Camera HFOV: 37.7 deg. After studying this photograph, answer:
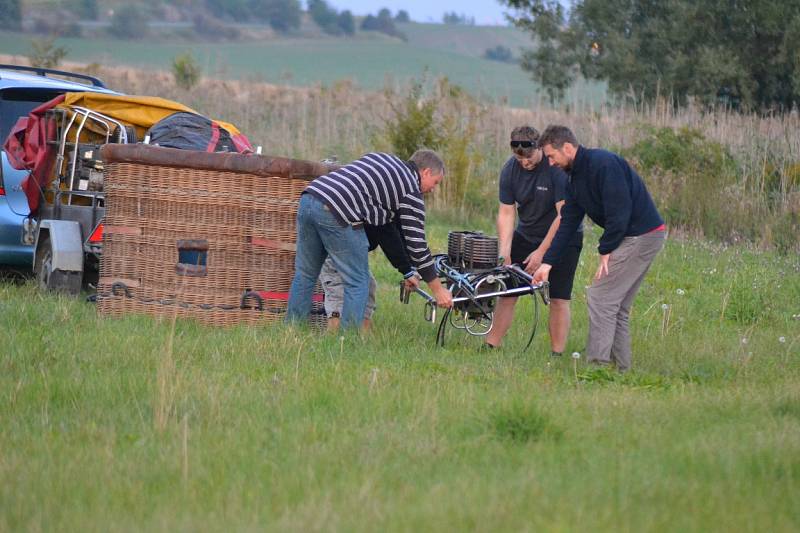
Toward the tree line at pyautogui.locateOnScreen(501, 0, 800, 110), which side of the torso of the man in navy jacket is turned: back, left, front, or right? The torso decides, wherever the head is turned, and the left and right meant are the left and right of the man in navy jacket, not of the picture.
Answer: right

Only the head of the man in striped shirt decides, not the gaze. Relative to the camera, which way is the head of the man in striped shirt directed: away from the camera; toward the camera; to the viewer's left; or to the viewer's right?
to the viewer's right

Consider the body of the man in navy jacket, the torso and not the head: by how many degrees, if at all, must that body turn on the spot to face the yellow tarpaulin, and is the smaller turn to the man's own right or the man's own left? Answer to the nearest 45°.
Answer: approximately 45° to the man's own right

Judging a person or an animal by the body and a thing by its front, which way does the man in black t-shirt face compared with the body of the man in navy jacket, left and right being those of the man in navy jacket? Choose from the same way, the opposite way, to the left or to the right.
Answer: to the left

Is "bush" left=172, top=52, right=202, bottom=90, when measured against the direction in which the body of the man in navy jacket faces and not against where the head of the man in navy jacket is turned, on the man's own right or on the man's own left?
on the man's own right

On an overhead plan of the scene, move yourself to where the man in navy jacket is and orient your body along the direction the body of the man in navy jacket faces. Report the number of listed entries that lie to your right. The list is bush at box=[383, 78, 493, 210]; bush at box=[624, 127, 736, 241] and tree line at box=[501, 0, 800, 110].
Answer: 3

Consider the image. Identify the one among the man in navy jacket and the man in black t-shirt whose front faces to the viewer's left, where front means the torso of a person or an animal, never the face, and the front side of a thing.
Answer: the man in navy jacket

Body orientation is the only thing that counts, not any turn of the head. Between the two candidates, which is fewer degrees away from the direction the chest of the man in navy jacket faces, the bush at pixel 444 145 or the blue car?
the blue car

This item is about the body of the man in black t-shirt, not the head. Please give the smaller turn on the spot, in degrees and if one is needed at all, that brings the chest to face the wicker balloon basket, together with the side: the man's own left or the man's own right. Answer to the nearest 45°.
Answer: approximately 90° to the man's own right

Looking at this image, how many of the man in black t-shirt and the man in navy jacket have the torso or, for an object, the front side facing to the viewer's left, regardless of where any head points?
1

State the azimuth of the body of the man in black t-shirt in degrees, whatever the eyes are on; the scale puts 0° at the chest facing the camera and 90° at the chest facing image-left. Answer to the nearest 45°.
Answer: approximately 0°

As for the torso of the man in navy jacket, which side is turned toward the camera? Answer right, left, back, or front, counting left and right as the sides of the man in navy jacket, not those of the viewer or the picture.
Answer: left

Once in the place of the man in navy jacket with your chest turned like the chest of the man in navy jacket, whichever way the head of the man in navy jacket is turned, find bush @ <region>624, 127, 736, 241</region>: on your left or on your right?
on your right

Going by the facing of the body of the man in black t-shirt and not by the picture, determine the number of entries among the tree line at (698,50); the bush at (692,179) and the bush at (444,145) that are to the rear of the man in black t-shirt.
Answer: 3

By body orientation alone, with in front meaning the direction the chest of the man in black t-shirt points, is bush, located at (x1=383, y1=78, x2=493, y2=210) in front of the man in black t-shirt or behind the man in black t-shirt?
behind

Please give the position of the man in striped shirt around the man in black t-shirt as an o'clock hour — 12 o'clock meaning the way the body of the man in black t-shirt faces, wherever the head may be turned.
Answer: The man in striped shirt is roughly at 2 o'clock from the man in black t-shirt.

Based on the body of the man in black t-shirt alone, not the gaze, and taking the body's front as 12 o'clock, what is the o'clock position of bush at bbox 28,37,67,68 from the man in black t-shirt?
The bush is roughly at 5 o'clock from the man in black t-shirt.
